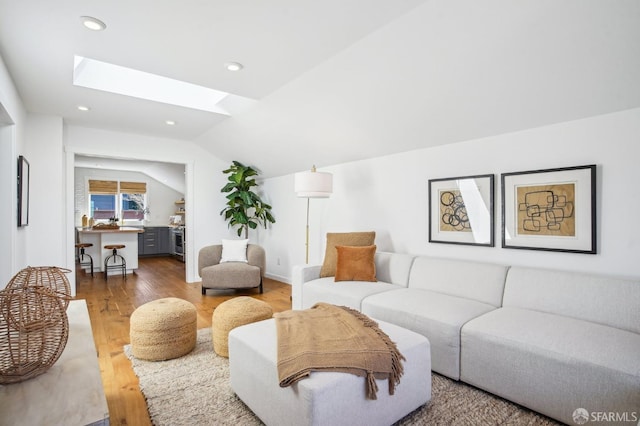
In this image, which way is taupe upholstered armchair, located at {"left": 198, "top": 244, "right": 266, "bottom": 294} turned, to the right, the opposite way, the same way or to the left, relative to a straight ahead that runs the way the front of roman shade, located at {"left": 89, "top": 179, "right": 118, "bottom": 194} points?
the same way

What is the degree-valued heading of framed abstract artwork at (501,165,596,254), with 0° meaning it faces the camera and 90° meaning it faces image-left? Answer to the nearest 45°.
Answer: approximately 45°

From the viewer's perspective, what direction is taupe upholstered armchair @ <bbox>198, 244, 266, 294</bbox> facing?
toward the camera

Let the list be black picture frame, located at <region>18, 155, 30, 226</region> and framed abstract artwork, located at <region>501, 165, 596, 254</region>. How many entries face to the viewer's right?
1

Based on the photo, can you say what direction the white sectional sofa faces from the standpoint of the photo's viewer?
facing the viewer and to the left of the viewer

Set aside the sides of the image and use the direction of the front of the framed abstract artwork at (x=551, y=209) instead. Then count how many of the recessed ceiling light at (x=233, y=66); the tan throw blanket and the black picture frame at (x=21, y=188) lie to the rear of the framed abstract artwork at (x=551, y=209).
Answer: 0

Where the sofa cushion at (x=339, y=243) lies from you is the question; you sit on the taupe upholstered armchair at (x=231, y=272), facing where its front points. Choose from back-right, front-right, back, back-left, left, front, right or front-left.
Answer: front-left

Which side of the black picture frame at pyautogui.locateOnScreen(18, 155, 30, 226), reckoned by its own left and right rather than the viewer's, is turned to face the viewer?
right

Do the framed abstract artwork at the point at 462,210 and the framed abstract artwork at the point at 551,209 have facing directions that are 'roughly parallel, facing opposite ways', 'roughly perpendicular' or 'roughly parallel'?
roughly parallel

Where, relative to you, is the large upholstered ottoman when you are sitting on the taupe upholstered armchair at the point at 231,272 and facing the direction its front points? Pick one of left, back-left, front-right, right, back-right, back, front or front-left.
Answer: front

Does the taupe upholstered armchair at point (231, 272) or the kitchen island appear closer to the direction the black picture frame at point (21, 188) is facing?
the taupe upholstered armchair

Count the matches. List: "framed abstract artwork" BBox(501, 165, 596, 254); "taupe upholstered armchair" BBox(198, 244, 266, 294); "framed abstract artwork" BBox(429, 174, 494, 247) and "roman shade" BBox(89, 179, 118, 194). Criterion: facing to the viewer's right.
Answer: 0

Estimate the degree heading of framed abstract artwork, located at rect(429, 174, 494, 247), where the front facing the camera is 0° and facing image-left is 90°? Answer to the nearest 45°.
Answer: approximately 45°

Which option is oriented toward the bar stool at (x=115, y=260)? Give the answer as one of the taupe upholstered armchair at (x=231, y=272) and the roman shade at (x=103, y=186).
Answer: the roman shade

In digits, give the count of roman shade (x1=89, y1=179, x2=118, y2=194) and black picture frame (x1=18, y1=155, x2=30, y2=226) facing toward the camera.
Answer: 1

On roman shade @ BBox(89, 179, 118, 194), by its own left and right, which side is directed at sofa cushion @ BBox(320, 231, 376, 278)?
front

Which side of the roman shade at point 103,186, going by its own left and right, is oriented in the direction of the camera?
front
